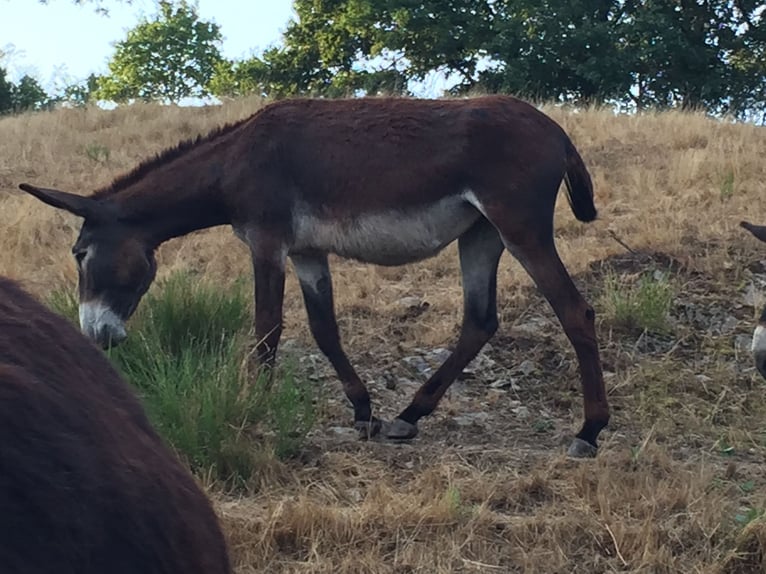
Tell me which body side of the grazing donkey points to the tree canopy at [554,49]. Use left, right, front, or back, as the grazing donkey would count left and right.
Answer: right

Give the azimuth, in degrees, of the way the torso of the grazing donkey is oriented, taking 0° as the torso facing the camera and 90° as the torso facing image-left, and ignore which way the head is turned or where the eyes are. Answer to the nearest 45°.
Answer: approximately 90°

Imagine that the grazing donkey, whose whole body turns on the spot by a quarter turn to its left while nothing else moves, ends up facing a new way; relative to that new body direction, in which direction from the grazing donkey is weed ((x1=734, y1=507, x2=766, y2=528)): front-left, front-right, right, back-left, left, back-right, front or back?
front-left

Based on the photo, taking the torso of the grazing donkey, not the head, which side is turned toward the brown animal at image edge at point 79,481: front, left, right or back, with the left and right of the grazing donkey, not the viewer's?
left

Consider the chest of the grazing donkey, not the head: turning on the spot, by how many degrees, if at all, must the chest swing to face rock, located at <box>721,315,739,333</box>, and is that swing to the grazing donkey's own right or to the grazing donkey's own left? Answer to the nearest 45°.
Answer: approximately 135° to the grazing donkey's own right

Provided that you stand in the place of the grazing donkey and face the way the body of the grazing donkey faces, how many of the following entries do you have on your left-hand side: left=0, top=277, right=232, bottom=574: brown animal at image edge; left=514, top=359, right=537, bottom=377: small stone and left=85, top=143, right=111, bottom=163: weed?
1

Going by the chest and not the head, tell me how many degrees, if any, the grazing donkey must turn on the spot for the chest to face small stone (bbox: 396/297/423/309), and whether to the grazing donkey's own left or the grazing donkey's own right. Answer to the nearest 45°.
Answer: approximately 90° to the grazing donkey's own right

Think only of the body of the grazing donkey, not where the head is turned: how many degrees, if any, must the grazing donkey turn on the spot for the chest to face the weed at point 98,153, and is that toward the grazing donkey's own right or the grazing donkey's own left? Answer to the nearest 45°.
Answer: approximately 90° to the grazing donkey's own right

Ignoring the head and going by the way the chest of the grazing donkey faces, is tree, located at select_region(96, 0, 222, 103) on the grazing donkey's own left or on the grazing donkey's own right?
on the grazing donkey's own right

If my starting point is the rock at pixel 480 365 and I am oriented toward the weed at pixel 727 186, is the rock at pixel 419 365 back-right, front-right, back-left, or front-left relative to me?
back-left
